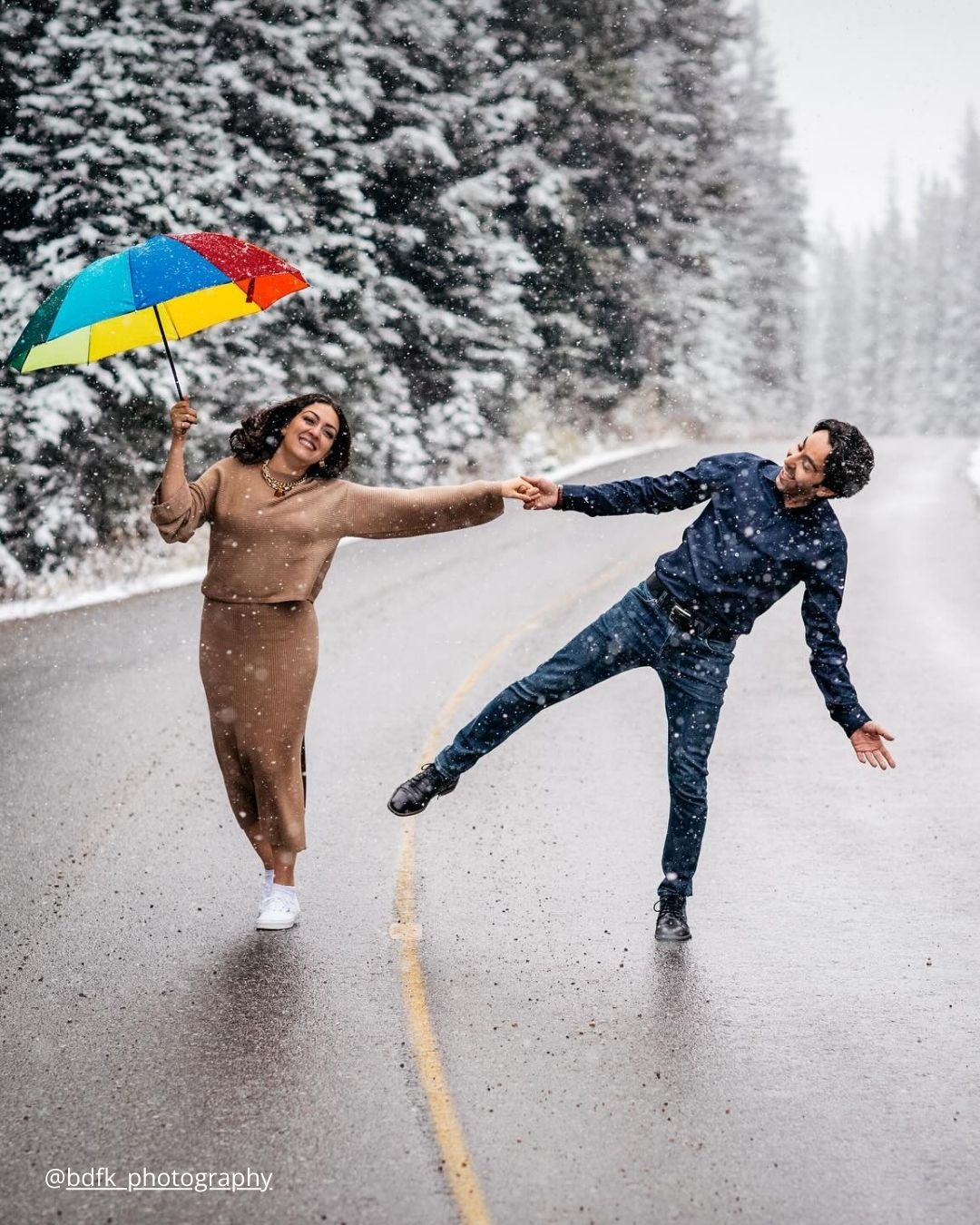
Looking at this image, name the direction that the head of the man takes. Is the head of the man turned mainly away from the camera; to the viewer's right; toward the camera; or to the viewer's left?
to the viewer's left

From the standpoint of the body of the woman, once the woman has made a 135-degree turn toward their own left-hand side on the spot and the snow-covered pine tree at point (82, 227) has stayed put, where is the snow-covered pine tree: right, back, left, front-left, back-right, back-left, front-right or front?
front-left

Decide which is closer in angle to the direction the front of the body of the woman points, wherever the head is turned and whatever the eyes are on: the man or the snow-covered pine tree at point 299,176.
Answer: the man

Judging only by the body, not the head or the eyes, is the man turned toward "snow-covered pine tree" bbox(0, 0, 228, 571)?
no

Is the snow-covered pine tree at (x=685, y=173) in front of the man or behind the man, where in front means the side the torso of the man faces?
behind

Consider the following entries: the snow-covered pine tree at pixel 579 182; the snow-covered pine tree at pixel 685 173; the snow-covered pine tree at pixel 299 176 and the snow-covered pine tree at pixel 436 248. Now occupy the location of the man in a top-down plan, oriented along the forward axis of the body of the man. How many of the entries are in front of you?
0

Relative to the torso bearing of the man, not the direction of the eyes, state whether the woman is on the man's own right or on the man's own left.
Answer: on the man's own right

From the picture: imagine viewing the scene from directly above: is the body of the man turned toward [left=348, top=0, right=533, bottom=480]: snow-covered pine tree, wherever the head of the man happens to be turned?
no

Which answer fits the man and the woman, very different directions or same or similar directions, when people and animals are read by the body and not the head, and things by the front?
same or similar directions

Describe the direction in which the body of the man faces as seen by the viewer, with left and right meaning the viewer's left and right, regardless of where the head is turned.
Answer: facing the viewer

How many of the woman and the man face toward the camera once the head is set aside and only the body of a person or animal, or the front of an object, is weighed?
2

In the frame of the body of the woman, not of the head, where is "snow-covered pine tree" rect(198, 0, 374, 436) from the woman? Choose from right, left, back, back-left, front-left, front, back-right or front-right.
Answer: back

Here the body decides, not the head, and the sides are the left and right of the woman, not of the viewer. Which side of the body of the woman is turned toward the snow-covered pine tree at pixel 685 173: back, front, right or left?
back

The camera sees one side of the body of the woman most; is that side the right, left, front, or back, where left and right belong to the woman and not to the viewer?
front

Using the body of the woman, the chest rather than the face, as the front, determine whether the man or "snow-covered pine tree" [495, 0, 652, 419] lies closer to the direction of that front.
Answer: the man

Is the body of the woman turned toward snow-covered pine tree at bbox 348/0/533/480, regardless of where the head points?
no
